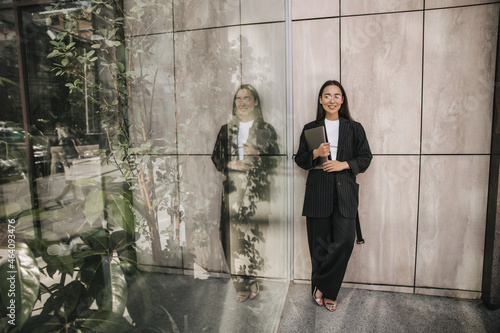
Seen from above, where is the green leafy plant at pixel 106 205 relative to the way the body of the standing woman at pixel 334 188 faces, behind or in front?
in front

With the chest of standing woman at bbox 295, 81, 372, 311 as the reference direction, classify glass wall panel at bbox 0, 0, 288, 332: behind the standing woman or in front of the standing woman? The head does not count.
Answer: in front

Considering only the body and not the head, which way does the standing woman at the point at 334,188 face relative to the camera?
toward the camera
